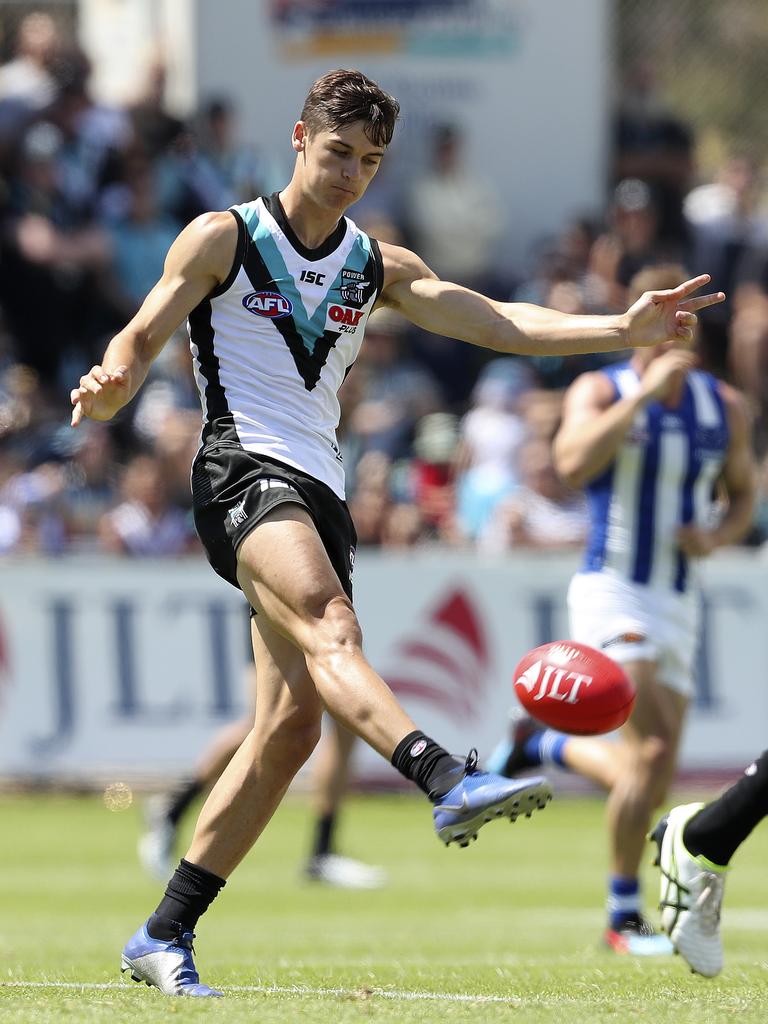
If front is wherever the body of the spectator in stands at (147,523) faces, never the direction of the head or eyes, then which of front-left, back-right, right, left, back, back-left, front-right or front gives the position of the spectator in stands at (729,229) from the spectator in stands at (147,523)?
back-left

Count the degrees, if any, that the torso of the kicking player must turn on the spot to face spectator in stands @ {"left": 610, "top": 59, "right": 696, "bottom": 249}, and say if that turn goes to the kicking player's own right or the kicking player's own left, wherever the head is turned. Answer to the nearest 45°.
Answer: approximately 135° to the kicking player's own left

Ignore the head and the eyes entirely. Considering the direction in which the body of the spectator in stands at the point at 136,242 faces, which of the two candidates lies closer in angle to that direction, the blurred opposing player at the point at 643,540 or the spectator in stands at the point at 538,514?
the blurred opposing player

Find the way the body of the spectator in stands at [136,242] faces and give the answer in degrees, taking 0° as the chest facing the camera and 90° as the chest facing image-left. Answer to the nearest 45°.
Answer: approximately 0°

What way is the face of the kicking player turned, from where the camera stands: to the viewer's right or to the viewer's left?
to the viewer's right

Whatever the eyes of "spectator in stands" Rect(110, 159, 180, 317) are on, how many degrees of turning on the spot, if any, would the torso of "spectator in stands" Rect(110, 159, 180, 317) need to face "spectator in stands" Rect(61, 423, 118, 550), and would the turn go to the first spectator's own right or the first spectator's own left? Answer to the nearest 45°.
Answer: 0° — they already face them

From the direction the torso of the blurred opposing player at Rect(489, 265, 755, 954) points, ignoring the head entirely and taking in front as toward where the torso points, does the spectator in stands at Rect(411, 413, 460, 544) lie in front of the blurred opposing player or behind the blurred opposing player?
behind

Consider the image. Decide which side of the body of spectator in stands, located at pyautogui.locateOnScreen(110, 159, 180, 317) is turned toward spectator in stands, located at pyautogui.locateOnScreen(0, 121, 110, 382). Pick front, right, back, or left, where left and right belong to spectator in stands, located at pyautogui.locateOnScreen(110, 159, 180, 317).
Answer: right

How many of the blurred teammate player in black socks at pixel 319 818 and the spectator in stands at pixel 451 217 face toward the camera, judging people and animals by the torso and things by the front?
1

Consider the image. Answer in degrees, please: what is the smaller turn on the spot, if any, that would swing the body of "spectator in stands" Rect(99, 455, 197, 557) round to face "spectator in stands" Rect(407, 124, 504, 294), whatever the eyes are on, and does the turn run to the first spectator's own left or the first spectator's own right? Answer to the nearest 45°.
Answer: approximately 135° to the first spectator's own left

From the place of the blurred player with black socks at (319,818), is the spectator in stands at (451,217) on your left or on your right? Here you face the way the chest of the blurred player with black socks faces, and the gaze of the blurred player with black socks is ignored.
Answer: on your left

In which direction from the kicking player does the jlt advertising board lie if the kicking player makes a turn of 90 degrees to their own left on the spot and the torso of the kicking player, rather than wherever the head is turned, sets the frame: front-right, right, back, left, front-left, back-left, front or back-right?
front-left

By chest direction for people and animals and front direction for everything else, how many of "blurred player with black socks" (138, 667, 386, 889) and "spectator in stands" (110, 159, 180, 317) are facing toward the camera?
1
